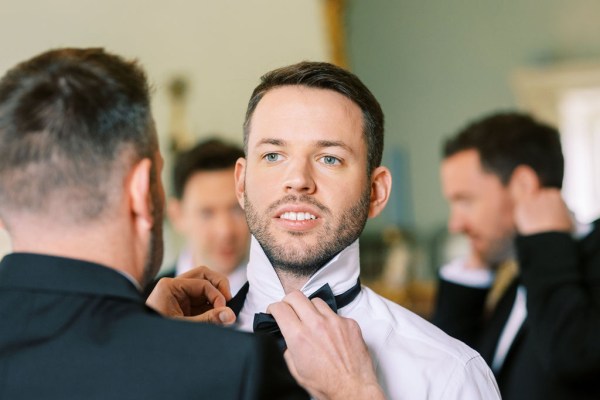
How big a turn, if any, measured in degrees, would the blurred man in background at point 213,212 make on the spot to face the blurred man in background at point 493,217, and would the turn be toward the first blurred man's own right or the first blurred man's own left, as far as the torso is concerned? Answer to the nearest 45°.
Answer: approximately 45° to the first blurred man's own left

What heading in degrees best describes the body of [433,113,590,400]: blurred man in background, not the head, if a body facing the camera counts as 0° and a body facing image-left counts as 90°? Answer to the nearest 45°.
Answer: approximately 45°

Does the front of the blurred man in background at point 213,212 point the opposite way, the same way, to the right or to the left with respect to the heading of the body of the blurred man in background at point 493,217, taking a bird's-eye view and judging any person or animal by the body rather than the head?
to the left

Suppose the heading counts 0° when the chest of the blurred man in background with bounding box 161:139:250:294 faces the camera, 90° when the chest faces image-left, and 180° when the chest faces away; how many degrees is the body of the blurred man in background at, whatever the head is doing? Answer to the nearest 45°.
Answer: approximately 315°
